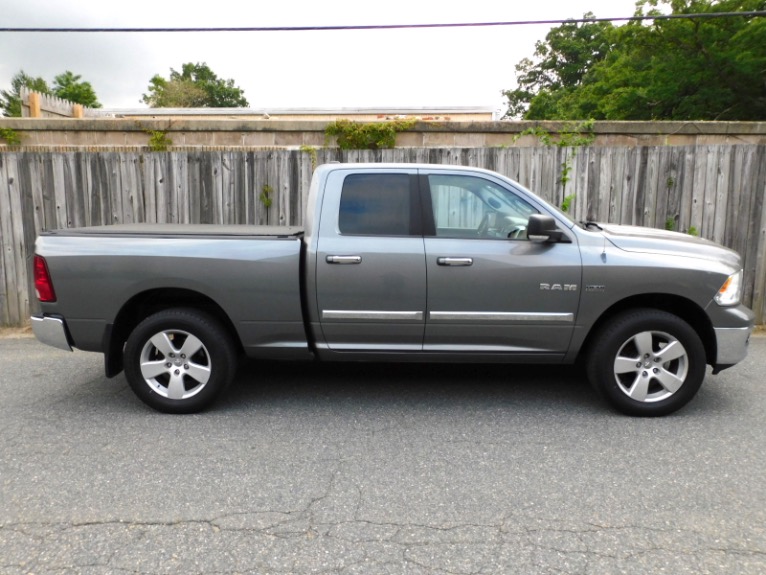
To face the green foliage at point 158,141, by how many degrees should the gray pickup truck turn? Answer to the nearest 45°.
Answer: approximately 135° to its left

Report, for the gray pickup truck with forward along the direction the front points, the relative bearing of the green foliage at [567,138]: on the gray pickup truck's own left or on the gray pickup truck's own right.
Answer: on the gray pickup truck's own left

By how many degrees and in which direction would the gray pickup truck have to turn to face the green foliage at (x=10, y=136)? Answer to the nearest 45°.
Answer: approximately 135° to its left

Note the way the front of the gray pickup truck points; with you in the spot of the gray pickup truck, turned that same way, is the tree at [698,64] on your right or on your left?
on your left

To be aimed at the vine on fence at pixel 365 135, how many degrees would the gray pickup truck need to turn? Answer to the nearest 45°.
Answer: approximately 90° to its left

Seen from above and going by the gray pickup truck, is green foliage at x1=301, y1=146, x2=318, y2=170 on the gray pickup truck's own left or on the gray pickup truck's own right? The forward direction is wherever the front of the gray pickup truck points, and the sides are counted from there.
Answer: on the gray pickup truck's own left

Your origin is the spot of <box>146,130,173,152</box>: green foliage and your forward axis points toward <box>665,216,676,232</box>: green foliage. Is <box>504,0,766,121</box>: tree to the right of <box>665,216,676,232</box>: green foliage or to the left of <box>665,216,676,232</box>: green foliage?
left

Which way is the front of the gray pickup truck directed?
to the viewer's right

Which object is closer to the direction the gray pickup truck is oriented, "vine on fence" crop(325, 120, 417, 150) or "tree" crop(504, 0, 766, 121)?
the tree
